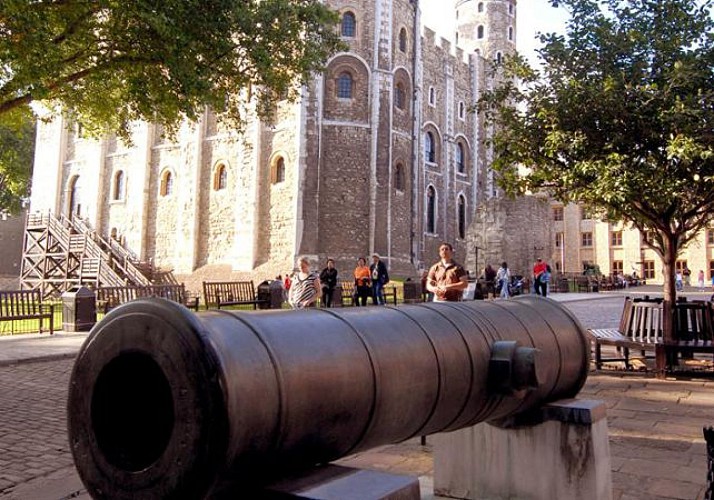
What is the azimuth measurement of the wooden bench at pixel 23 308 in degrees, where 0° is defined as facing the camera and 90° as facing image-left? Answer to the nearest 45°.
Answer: approximately 315°

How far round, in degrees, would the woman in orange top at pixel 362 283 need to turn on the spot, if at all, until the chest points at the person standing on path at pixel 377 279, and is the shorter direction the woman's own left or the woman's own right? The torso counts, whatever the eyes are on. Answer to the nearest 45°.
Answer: approximately 135° to the woman's own left

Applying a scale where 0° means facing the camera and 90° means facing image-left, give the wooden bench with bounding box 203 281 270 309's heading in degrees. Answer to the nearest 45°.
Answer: approximately 315°

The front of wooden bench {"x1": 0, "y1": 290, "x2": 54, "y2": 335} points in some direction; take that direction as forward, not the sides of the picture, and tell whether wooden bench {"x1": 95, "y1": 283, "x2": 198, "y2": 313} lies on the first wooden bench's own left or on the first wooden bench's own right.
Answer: on the first wooden bench's own left

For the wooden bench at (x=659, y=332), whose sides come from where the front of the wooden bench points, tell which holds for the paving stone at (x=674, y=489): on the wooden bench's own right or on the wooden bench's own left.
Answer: on the wooden bench's own left

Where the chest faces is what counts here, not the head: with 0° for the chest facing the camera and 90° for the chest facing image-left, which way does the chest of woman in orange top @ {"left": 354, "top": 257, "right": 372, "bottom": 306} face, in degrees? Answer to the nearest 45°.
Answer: approximately 0°

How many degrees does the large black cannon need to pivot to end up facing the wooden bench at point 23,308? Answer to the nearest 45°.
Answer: approximately 90° to its right

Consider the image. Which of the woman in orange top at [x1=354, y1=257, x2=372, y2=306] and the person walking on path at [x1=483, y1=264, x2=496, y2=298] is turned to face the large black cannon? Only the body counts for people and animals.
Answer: the woman in orange top

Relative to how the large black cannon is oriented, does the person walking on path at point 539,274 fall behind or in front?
behind

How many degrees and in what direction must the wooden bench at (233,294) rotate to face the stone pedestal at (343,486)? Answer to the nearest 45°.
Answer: approximately 45° to its right

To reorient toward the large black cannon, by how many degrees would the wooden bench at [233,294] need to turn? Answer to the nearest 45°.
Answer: approximately 45° to its right
